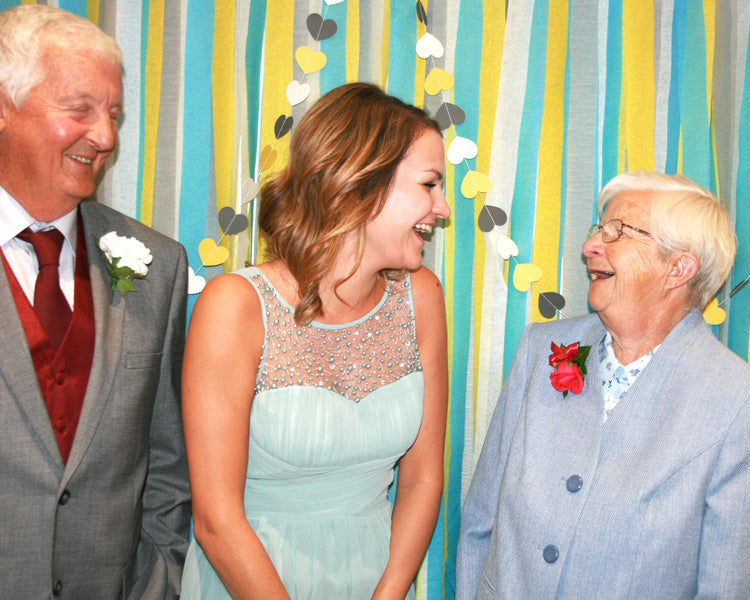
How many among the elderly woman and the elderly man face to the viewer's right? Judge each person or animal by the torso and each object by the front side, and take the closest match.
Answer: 0

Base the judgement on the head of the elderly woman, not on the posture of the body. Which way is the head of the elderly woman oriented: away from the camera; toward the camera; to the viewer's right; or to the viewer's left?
to the viewer's left

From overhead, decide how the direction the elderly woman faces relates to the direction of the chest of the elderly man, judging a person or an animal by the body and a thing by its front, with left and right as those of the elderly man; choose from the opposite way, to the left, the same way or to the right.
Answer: to the right

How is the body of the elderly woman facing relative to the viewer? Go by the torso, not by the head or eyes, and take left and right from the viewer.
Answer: facing the viewer and to the left of the viewer

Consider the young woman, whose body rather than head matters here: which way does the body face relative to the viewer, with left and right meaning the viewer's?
facing the viewer and to the right of the viewer

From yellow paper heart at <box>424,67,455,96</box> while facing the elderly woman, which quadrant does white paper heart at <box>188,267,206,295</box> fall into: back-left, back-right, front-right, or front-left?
back-right

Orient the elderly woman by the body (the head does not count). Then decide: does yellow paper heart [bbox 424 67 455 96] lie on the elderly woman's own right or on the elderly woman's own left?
on the elderly woman's own right

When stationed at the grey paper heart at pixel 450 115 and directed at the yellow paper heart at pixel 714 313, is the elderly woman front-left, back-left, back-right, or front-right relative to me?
front-right

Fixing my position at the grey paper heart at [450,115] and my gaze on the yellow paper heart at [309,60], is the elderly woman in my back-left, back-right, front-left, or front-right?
back-left

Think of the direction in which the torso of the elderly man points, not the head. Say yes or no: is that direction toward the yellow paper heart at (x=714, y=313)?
no

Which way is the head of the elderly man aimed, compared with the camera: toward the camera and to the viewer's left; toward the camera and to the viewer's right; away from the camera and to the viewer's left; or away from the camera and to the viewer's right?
toward the camera and to the viewer's right

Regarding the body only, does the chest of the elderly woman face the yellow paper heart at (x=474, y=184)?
no

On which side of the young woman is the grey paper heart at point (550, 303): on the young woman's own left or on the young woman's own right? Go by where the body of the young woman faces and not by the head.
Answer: on the young woman's own left

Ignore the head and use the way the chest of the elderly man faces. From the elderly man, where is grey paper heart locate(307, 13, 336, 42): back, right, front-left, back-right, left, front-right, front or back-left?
back-left

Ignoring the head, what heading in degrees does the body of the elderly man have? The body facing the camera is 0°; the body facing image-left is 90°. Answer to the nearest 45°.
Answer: approximately 0°

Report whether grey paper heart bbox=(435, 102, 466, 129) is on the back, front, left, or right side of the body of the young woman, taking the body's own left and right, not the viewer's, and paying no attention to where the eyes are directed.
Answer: left

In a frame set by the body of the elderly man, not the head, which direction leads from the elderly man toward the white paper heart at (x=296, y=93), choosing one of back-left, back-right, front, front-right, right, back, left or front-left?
back-left
